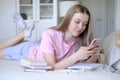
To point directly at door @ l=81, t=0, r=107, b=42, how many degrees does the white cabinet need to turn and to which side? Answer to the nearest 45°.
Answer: approximately 135° to its left

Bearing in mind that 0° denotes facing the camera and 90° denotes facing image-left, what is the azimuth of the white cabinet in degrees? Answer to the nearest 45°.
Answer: approximately 0°
